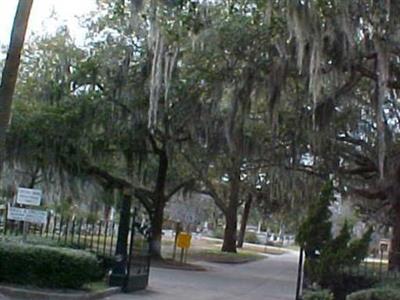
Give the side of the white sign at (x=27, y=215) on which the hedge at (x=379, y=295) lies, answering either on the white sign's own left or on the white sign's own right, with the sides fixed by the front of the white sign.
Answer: on the white sign's own left

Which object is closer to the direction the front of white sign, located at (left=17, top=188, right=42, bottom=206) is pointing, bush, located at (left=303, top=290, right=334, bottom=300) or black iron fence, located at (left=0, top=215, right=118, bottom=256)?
the bush

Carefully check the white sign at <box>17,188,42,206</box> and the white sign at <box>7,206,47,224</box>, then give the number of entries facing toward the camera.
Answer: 2

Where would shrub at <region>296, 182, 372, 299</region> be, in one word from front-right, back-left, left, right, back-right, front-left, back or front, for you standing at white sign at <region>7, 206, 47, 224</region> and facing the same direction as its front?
left

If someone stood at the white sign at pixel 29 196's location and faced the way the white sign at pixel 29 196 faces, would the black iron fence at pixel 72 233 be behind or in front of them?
behind

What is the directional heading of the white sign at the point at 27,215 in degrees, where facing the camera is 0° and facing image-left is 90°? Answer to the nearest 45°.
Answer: approximately 0°

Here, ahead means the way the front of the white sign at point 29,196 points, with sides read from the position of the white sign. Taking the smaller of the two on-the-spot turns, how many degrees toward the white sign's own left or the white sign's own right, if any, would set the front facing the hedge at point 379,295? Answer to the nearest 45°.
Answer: approximately 45° to the white sign's own left

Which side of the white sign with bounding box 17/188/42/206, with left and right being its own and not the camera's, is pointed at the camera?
front
